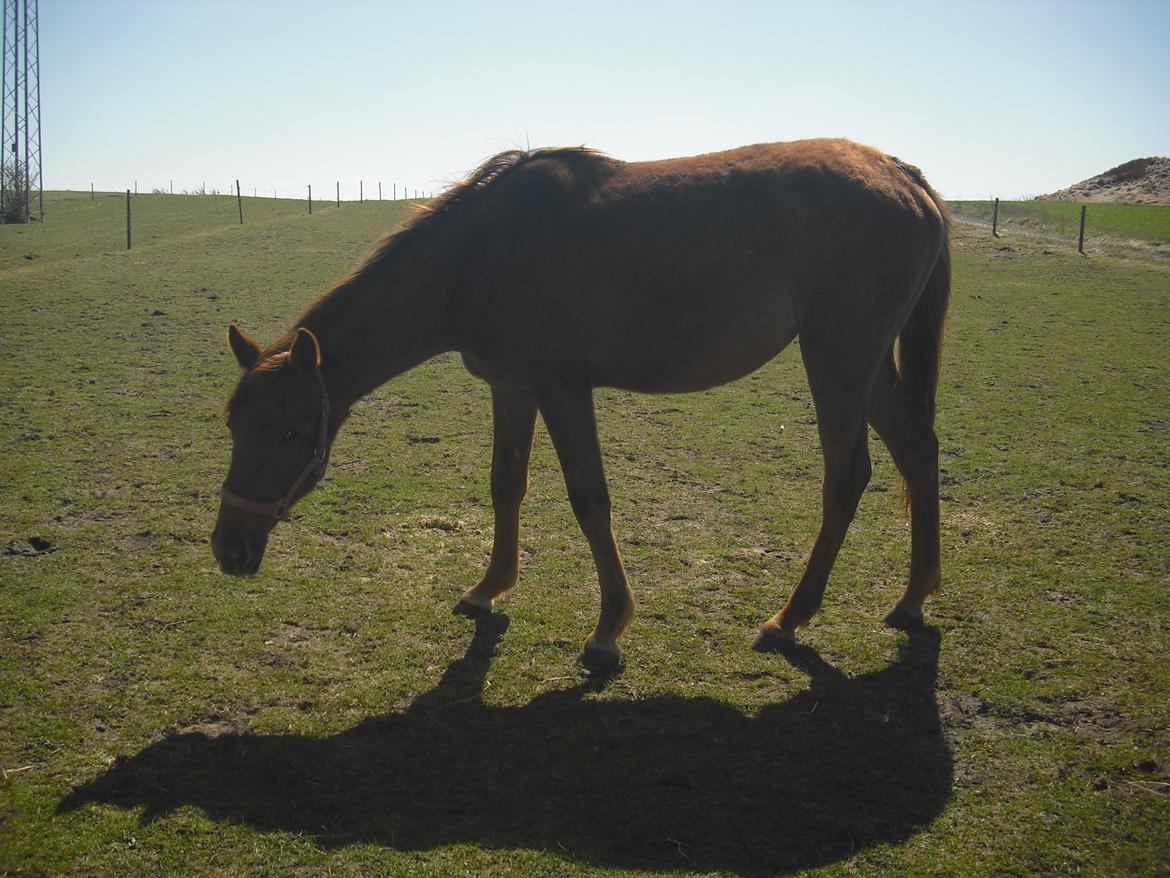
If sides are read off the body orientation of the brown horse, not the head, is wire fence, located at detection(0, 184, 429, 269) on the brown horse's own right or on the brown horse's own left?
on the brown horse's own right

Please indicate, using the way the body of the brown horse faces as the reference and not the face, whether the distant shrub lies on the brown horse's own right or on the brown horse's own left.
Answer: on the brown horse's own right

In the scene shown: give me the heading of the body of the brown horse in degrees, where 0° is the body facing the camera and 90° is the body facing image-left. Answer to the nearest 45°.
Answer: approximately 90°

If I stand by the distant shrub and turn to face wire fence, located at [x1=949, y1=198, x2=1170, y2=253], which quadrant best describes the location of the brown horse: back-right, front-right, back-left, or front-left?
front-right
